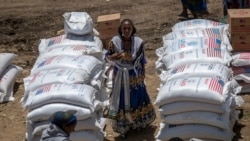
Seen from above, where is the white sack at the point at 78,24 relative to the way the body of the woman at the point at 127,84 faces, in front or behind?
behind

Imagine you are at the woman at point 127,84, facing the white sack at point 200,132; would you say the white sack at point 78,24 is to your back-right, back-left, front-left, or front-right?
back-left

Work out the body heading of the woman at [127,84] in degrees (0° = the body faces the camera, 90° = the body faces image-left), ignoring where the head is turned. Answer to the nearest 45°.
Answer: approximately 0°
